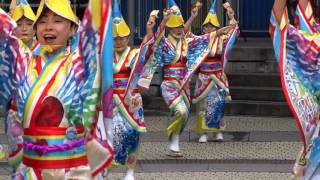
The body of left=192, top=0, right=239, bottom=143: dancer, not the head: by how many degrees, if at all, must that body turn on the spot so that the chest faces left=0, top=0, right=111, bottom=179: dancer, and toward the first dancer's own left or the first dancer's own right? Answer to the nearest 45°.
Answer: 0° — they already face them

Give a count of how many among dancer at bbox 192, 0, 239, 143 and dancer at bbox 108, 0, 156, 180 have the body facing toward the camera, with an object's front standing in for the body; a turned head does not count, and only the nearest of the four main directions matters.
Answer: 2

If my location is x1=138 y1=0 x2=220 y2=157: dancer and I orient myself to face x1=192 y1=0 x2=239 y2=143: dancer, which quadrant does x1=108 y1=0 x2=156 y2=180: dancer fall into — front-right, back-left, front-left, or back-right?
back-right

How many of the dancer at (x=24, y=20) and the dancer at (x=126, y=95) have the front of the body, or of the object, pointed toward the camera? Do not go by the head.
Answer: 2

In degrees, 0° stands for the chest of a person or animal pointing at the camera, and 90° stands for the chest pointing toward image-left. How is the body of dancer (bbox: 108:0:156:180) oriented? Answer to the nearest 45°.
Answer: approximately 0°
